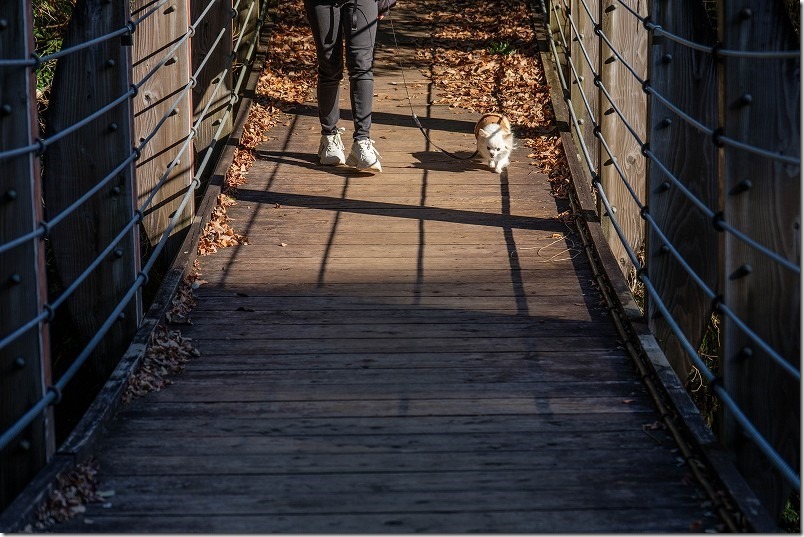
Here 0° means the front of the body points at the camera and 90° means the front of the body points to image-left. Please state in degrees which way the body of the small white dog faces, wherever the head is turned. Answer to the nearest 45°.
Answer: approximately 0°
